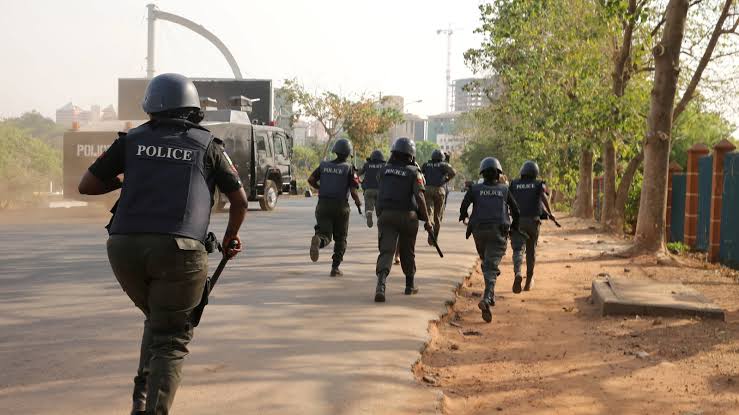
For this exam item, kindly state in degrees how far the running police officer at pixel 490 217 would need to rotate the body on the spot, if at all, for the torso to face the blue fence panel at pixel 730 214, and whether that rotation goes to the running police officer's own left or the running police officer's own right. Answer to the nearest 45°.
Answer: approximately 45° to the running police officer's own right

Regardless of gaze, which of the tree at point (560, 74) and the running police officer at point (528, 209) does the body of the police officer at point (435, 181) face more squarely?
the tree

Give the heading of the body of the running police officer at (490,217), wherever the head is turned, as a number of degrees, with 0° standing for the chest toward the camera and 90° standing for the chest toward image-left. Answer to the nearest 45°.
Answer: approximately 180°

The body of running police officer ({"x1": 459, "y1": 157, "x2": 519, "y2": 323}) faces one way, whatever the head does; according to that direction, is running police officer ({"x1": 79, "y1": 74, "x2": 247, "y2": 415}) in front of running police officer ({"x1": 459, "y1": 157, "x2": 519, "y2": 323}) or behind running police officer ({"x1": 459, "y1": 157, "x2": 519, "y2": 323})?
behind

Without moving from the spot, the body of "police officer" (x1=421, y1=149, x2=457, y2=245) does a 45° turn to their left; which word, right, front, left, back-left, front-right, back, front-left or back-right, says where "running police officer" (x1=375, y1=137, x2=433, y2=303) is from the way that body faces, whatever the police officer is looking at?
back-left

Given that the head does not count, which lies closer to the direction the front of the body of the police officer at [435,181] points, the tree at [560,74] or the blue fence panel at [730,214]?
the tree

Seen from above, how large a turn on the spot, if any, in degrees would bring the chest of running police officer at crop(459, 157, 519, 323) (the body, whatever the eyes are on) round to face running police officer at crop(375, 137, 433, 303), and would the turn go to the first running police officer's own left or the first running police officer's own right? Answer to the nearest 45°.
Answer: approximately 90° to the first running police officer's own left

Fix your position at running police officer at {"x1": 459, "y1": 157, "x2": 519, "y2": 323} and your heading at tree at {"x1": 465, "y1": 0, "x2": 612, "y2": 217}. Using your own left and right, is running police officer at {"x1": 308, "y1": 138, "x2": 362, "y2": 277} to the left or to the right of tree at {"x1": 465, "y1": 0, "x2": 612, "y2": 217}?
left

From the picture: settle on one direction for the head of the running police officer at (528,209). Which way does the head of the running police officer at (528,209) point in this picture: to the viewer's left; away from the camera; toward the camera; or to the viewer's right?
away from the camera

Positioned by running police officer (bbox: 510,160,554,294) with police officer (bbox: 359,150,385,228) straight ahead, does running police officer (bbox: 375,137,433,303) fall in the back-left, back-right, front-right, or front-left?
back-left

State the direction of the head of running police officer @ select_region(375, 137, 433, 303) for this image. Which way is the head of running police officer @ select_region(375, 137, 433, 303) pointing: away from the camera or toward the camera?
away from the camera

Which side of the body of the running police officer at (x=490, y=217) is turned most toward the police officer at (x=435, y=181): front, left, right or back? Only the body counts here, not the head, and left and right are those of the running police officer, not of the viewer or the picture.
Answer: front

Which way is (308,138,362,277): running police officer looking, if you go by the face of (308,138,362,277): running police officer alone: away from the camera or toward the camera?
away from the camera

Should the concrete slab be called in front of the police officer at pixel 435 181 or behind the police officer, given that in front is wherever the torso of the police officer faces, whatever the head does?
behind

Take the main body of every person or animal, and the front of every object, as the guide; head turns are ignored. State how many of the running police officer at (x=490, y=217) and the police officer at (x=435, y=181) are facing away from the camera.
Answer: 2

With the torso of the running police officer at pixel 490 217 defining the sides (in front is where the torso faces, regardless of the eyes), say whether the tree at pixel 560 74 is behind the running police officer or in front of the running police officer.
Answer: in front

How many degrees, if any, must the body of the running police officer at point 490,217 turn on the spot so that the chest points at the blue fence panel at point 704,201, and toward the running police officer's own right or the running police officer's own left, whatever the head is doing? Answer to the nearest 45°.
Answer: approximately 45° to the running police officer's own right

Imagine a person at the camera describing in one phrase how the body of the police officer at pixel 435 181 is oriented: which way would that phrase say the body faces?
away from the camera
